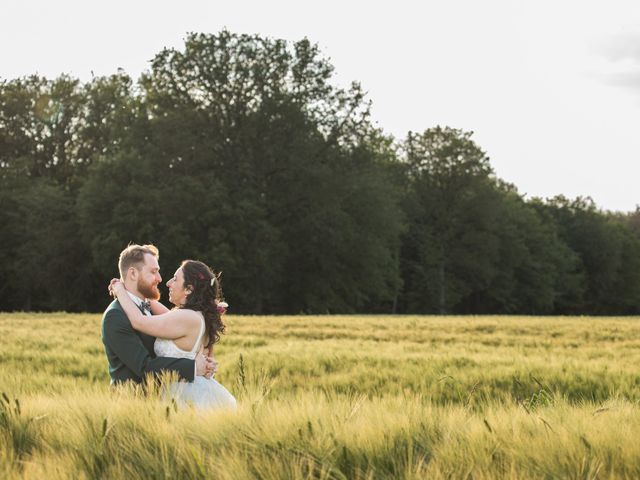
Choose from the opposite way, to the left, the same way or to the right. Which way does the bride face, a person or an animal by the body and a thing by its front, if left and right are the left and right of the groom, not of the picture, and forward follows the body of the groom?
the opposite way

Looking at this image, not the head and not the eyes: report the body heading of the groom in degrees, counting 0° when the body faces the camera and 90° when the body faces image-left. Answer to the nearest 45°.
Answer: approximately 270°

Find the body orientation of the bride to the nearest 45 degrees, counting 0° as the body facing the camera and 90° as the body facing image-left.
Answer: approximately 90°

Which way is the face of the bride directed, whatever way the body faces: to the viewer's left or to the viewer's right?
to the viewer's left

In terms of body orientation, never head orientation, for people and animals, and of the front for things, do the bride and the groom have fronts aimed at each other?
yes
